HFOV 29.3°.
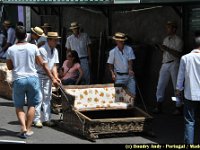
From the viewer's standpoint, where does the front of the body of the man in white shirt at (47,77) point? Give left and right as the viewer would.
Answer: facing the viewer and to the right of the viewer

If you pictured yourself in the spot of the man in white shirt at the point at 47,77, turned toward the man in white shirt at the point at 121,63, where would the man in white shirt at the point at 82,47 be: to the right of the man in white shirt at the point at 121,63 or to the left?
left

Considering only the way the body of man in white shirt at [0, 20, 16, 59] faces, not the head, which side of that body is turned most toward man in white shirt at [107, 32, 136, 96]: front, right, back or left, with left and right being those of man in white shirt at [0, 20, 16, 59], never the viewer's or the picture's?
left

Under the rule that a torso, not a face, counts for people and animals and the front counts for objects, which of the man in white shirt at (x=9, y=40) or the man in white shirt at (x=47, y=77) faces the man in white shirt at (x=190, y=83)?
the man in white shirt at (x=47, y=77)

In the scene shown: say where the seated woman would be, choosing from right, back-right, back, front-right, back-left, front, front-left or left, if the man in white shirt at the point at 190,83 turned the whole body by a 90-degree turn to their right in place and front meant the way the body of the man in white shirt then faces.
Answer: back-left

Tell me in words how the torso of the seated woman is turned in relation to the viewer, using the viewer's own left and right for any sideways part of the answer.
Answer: facing the viewer and to the left of the viewer

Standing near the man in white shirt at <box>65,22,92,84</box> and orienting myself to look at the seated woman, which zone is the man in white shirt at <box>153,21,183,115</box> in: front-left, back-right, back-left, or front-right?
front-left
